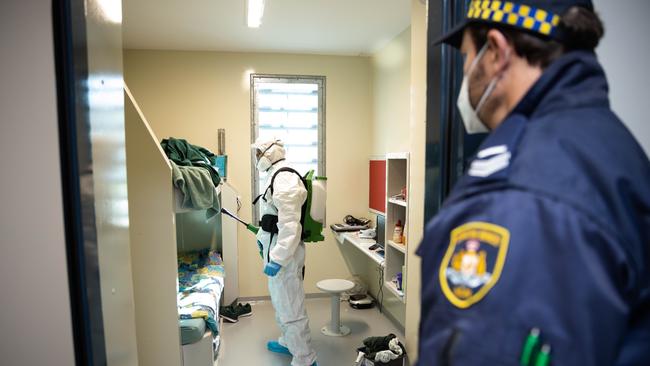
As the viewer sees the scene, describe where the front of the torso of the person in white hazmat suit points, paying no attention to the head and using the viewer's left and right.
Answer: facing to the left of the viewer

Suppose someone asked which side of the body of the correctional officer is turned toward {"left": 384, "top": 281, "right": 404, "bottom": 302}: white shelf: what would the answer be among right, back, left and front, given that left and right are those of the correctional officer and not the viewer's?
front

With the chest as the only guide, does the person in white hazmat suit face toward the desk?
no

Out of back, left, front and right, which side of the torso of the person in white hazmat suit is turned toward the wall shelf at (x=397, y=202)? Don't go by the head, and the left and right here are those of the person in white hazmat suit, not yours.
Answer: back

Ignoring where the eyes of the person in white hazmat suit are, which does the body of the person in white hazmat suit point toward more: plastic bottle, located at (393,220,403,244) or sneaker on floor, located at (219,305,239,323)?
the sneaker on floor

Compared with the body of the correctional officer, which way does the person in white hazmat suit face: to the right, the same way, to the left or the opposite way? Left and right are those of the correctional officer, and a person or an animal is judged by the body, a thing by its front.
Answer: to the left

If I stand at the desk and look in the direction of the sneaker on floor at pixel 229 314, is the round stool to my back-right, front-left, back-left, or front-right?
front-left

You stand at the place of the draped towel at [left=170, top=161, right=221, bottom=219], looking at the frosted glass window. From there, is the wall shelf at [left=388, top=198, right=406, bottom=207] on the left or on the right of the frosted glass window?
right

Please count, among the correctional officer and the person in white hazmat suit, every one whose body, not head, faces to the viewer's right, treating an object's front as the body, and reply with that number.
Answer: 0

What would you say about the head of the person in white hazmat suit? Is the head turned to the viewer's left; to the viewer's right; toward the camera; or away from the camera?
to the viewer's left

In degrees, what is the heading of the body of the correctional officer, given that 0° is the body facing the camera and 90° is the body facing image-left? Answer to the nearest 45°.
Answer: approximately 135°

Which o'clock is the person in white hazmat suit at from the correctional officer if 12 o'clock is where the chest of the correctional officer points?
The person in white hazmat suit is roughly at 12 o'clock from the correctional officer.

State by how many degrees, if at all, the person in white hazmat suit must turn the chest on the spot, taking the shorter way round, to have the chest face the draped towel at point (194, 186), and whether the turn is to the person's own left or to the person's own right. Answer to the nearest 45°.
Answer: approximately 45° to the person's own left
